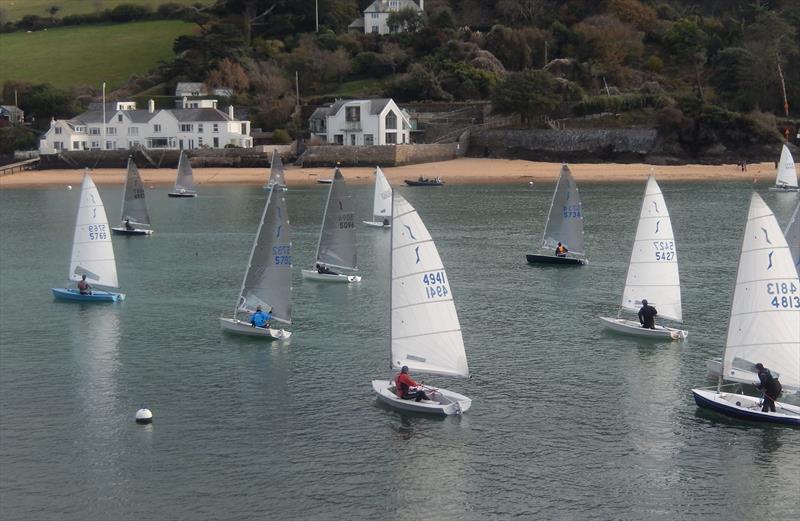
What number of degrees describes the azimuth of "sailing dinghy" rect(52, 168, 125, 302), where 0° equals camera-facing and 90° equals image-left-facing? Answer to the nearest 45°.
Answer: approximately 90°

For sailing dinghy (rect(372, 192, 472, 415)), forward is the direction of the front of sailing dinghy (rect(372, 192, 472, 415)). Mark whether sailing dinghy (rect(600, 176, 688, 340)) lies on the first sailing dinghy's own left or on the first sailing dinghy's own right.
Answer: on the first sailing dinghy's own right

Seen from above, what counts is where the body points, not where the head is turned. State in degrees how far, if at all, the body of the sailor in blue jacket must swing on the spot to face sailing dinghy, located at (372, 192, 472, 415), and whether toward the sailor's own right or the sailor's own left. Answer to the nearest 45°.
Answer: approximately 90° to the sailor's own right

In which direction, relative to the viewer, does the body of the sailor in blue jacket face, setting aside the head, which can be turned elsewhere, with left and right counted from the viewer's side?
facing away from the viewer and to the right of the viewer

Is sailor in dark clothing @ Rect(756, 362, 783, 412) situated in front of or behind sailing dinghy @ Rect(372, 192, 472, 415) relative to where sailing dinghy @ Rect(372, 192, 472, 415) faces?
behind

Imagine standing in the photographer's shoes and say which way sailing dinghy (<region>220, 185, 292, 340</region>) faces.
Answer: facing away from the viewer and to the left of the viewer
